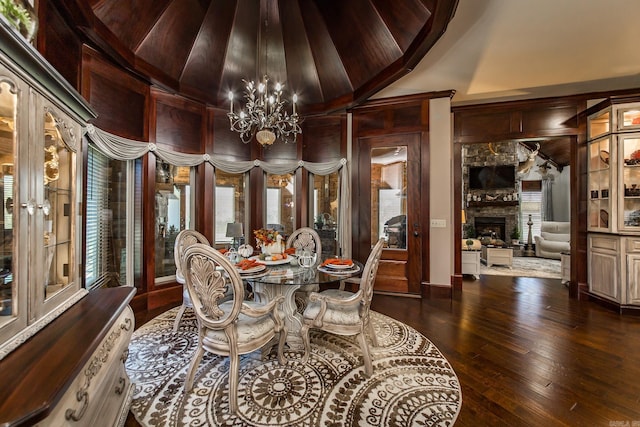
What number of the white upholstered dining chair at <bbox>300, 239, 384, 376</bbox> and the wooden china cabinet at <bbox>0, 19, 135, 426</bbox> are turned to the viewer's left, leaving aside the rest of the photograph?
1

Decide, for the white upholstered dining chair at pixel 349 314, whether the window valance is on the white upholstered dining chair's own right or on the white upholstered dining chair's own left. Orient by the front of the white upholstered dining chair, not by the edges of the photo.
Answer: on the white upholstered dining chair's own right

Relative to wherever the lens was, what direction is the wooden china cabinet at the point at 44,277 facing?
facing the viewer and to the right of the viewer

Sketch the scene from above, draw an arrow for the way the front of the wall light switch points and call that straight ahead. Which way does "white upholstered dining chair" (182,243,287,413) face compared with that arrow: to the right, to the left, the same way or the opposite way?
the opposite way

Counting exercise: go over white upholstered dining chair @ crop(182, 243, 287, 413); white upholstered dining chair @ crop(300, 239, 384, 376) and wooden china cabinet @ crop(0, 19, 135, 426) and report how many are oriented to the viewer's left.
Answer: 1

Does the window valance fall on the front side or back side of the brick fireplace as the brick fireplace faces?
on the front side

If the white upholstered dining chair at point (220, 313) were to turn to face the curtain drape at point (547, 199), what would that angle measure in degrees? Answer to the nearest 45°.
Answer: approximately 45° to its right

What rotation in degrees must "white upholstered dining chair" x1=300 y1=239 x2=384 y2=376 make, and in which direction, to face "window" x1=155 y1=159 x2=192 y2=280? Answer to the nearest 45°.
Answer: approximately 45° to its right

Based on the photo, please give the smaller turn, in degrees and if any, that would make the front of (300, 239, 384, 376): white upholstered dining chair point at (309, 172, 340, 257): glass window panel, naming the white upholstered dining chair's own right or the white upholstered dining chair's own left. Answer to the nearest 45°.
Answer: approximately 90° to the white upholstered dining chair's own right

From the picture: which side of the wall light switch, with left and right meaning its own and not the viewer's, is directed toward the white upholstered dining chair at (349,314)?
front

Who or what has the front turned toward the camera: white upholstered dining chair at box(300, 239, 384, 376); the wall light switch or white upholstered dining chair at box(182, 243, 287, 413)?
the wall light switch

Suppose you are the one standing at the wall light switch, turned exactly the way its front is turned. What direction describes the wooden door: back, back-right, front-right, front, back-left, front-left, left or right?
right

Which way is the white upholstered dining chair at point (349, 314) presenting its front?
to the viewer's left

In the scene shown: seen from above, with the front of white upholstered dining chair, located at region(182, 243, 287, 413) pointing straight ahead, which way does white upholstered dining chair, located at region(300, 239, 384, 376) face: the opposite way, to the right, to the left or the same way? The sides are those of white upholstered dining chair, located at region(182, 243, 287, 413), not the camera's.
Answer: to the left

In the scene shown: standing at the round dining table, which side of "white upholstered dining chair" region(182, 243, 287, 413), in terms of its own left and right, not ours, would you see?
front

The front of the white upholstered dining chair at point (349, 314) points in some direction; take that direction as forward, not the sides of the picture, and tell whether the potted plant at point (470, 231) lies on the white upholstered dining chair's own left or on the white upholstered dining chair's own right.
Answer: on the white upholstered dining chair's own right

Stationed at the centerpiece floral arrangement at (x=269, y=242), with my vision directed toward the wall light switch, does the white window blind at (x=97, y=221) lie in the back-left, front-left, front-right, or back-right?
back-left

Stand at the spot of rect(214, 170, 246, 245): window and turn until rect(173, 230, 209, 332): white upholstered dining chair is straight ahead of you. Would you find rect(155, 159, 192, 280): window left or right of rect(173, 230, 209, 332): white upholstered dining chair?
right
